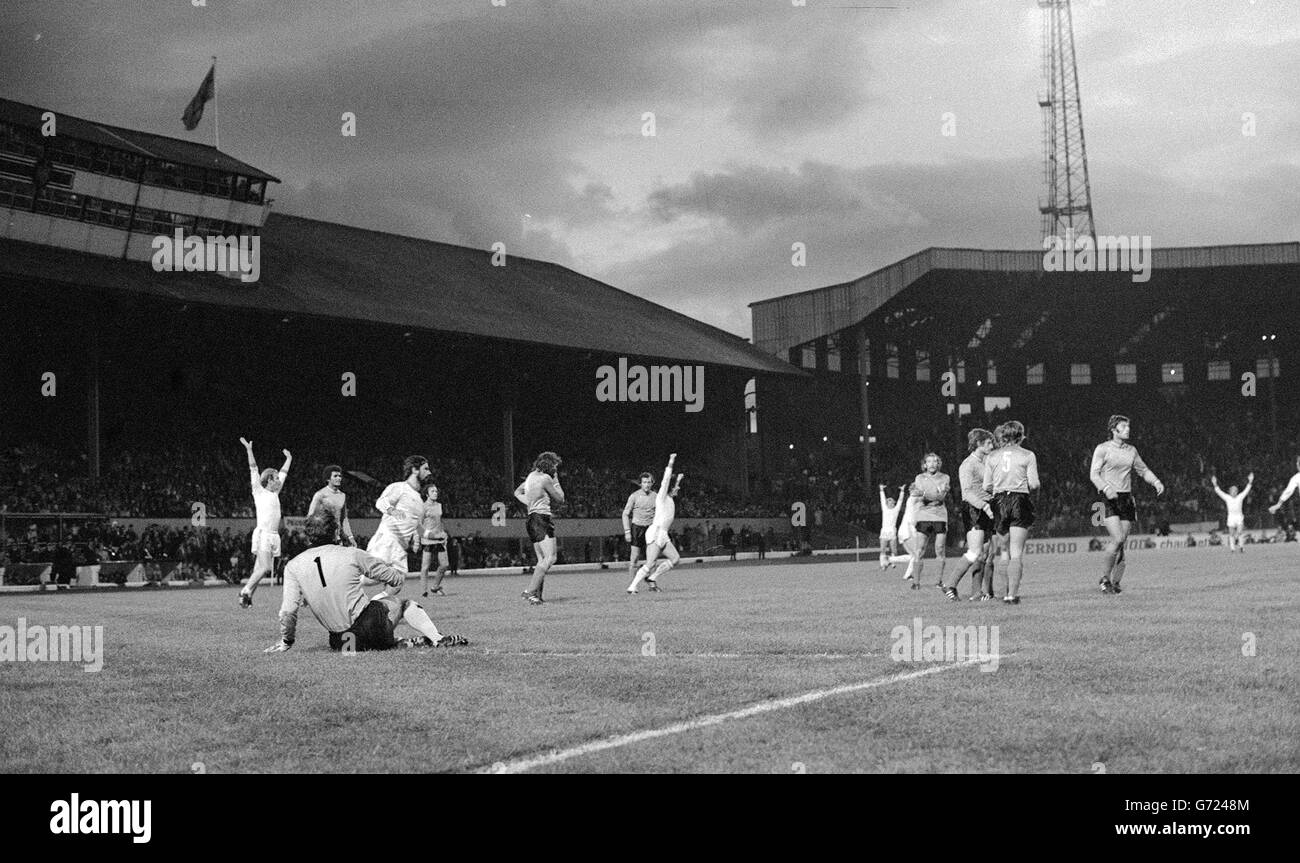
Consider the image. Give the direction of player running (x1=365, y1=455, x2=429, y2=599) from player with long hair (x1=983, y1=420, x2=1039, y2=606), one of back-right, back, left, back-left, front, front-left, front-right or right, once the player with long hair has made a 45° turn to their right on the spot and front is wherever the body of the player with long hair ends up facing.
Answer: back-left

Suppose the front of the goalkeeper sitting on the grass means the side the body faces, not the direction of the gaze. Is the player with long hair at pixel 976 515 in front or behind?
in front

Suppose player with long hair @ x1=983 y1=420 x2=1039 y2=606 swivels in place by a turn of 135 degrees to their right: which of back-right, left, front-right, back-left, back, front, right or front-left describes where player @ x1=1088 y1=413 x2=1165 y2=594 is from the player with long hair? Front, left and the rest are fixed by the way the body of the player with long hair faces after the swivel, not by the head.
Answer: left

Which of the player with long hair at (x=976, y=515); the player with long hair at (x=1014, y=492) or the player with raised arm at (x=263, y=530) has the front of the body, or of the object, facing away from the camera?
the player with long hair at (x=1014, y=492)

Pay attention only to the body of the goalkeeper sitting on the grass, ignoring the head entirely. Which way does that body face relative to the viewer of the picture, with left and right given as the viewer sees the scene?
facing away from the viewer and to the right of the viewer

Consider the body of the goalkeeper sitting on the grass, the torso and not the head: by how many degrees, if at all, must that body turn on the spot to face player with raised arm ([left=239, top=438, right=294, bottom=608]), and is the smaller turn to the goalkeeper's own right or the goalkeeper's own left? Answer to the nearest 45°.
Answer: approximately 45° to the goalkeeper's own left

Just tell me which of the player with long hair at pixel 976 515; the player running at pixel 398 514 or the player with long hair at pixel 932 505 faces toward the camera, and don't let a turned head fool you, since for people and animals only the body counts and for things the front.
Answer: the player with long hair at pixel 932 505

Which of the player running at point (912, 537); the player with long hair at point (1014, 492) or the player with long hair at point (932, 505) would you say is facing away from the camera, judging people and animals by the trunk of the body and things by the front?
the player with long hair at point (1014, 492)

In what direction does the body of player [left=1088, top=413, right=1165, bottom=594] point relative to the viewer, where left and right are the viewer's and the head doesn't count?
facing the viewer and to the right of the viewer

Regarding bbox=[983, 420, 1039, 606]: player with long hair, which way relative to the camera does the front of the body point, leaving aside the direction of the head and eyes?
away from the camera
